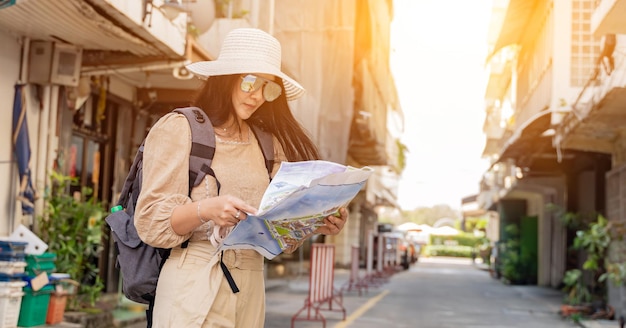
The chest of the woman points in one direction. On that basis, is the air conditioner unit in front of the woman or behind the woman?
behind

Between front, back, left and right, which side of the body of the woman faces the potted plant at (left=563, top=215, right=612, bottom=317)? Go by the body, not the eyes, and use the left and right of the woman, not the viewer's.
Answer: left

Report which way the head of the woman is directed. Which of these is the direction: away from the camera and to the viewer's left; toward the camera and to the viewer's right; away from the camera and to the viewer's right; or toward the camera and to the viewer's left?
toward the camera and to the viewer's right

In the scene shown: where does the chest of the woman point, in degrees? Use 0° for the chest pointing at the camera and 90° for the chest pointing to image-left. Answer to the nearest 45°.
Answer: approximately 315°

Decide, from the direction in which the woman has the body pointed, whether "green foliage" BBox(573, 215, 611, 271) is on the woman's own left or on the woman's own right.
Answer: on the woman's own left

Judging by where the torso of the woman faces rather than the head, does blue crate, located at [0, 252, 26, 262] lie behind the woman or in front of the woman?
behind

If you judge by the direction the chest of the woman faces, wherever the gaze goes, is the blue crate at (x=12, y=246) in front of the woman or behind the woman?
behind
